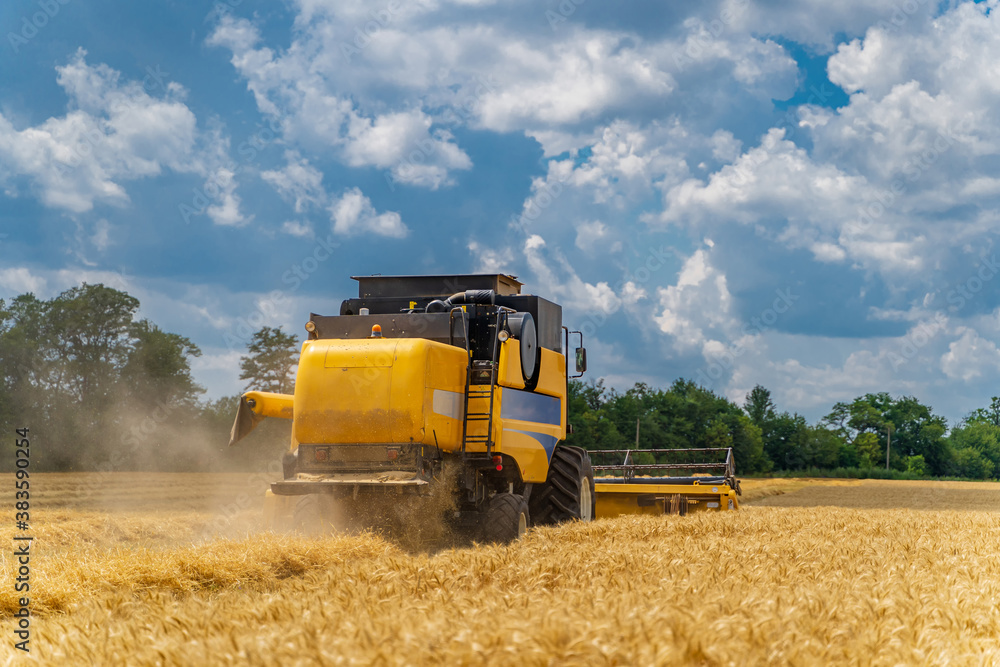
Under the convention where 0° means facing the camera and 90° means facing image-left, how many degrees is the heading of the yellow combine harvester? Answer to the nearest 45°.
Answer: approximately 225°

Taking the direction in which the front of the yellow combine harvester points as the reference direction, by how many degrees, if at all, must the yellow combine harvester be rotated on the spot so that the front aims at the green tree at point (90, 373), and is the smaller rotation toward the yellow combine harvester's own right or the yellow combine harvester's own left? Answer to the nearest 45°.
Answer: approximately 90° to the yellow combine harvester's own left
